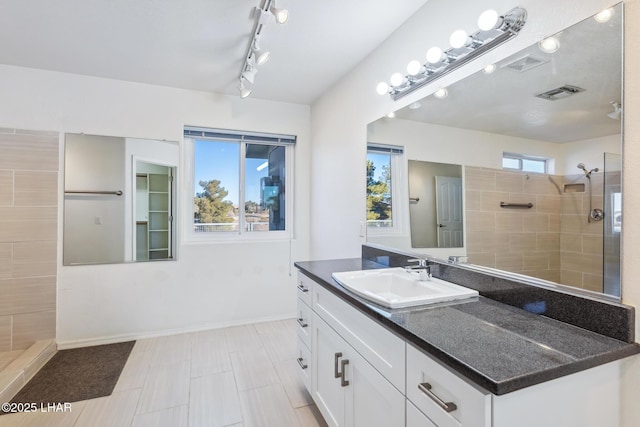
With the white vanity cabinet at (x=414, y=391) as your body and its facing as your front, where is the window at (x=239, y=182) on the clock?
The window is roughly at 3 o'clock from the white vanity cabinet.

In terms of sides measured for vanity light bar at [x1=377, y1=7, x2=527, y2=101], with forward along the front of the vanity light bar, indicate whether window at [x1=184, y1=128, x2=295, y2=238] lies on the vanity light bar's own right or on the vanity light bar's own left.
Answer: on the vanity light bar's own right

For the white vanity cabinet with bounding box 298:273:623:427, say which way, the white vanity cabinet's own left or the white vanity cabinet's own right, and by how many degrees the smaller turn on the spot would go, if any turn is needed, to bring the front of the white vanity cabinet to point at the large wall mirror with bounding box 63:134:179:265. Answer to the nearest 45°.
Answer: approximately 45° to the white vanity cabinet's own right

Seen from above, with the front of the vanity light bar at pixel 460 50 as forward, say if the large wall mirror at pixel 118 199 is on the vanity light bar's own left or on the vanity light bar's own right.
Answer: on the vanity light bar's own right

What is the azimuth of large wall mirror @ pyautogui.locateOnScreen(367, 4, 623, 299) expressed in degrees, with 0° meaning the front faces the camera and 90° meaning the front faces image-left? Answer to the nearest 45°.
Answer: approximately 45°

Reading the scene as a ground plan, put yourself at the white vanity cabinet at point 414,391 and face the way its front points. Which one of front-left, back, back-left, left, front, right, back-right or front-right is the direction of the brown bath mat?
front-right

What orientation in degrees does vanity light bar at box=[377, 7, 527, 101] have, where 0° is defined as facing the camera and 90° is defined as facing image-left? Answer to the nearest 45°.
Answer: approximately 45°
